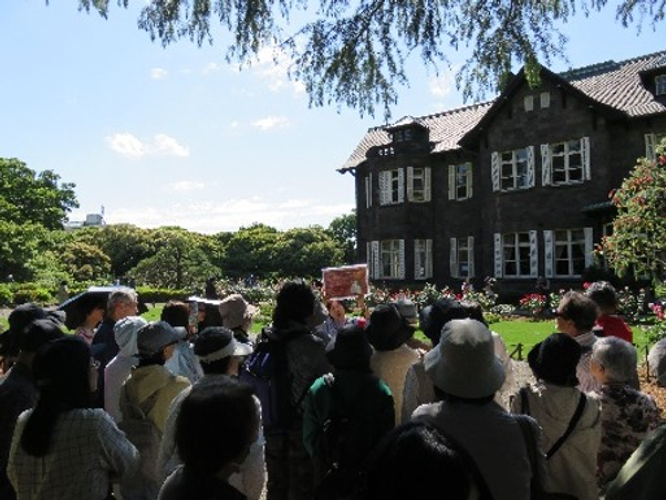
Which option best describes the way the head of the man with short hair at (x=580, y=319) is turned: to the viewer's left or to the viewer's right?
to the viewer's left

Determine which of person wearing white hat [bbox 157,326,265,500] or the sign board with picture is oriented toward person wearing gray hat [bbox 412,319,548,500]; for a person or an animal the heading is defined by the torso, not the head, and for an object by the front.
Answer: the sign board with picture

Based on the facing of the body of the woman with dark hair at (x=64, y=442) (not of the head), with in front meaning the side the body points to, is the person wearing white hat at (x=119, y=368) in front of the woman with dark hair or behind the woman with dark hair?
in front

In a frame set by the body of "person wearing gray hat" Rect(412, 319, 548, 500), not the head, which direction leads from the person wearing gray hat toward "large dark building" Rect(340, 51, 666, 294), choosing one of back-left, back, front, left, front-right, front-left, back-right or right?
front

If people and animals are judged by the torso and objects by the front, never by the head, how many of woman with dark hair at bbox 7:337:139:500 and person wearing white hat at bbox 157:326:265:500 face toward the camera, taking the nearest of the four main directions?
0

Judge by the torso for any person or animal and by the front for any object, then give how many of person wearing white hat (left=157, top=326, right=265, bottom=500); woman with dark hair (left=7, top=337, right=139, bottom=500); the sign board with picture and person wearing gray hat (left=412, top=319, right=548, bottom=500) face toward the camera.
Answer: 1

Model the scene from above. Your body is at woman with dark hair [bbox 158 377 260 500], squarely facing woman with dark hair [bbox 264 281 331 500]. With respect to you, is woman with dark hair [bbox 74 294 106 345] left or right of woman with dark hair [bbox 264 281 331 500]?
left

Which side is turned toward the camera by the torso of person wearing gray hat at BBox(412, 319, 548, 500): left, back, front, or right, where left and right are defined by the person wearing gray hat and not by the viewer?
back

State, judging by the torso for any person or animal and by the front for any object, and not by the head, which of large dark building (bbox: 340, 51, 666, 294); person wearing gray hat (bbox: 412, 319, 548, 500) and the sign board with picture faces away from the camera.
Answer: the person wearing gray hat

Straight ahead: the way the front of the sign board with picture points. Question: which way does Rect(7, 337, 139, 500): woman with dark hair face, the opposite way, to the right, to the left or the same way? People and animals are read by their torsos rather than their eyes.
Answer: the opposite way

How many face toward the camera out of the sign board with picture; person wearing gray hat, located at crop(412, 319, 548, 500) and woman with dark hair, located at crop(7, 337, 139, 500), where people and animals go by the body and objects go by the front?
1

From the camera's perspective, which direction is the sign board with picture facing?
toward the camera

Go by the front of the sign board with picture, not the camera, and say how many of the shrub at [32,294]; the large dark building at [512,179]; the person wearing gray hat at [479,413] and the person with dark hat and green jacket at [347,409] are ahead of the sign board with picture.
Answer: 2

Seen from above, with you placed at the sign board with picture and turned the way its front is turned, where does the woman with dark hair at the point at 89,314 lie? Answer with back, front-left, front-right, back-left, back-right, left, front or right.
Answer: front-right

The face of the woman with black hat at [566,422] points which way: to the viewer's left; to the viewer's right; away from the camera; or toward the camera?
away from the camera

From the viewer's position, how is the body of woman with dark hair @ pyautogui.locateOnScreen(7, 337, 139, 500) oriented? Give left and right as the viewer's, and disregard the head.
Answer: facing away from the viewer and to the right of the viewer

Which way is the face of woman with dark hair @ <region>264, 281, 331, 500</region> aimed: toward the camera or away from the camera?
away from the camera

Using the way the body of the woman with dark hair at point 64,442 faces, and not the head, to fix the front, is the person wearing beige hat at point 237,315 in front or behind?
in front

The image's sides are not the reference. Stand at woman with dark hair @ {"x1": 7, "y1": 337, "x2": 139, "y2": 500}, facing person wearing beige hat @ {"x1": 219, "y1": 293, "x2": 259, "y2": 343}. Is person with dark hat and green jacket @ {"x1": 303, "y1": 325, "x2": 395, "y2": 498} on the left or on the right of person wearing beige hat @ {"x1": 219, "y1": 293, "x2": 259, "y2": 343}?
right
